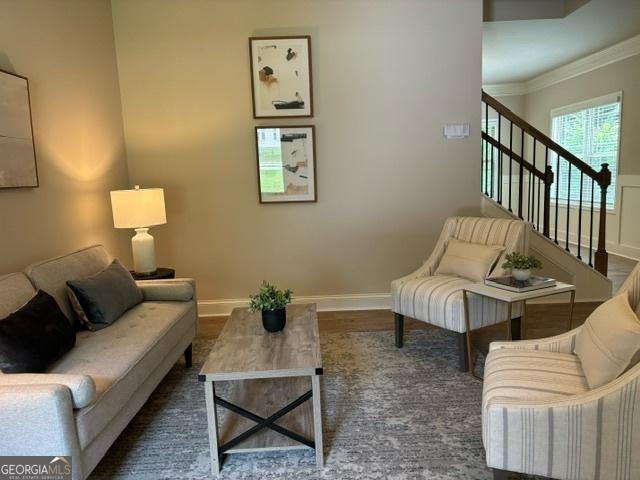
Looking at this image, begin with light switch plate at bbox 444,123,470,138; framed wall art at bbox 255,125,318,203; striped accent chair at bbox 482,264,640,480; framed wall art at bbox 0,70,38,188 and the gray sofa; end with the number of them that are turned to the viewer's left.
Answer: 1

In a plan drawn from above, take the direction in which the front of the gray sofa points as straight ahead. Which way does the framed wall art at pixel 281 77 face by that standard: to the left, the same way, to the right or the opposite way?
to the right

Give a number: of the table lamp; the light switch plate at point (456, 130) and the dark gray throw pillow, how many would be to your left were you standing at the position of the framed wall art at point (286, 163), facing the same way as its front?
1

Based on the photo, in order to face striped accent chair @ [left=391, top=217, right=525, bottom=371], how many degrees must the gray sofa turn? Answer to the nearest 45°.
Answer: approximately 45° to its left

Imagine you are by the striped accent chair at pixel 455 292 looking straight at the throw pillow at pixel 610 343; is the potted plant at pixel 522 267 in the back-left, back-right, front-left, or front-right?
front-left

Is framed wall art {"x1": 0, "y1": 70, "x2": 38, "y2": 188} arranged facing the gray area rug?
yes

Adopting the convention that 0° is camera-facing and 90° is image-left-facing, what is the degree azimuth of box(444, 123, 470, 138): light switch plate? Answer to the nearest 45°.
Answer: approximately 0°

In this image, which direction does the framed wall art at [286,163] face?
toward the camera

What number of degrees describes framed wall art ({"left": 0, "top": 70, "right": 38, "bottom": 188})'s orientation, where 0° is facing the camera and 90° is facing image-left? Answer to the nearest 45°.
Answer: approximately 315°

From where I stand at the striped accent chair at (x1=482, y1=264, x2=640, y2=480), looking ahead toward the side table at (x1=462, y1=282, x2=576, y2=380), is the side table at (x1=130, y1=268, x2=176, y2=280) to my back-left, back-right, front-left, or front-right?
front-left

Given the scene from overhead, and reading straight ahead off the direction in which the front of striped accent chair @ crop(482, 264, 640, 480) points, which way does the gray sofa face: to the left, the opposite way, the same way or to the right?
the opposite way

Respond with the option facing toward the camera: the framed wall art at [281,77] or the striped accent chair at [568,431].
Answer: the framed wall art

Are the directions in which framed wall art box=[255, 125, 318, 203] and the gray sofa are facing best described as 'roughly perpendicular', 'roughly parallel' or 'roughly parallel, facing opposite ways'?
roughly perpendicular

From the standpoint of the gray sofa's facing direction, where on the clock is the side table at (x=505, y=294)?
The side table is roughly at 11 o'clock from the gray sofa.

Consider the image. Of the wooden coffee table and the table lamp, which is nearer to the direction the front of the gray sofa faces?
the wooden coffee table

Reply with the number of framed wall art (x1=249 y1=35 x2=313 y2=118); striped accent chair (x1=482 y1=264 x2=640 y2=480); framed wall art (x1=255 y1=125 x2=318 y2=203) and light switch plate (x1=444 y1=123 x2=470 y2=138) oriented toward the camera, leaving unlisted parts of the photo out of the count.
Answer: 3

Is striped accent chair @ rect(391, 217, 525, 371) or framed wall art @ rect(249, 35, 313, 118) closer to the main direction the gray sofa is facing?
the striped accent chair

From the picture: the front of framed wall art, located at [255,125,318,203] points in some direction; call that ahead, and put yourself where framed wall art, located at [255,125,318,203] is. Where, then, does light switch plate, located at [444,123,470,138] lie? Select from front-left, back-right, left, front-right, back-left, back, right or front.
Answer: left

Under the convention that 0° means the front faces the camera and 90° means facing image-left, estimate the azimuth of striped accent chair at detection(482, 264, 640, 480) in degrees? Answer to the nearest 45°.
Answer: approximately 90°

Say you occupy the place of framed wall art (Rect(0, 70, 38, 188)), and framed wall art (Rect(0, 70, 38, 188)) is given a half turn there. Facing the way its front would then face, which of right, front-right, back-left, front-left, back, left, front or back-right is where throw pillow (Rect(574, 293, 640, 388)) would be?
back

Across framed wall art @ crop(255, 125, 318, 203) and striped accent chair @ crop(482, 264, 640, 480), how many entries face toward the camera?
1
